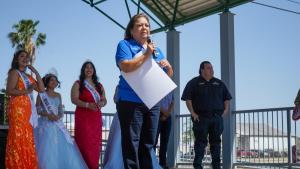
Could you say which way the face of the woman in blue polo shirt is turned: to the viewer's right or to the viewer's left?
to the viewer's right

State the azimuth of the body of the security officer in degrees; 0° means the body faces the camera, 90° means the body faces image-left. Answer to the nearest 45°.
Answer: approximately 0°

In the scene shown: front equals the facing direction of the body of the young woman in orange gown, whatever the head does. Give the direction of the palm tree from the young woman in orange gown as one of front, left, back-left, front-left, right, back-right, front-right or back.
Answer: back-left

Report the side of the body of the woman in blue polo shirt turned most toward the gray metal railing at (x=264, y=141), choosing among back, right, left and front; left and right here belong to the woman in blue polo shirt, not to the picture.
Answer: left

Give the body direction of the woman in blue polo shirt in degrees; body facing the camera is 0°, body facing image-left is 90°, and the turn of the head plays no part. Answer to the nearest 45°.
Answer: approximately 315°

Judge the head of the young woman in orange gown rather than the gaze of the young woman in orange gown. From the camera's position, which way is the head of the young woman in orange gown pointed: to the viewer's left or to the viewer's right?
to the viewer's right
